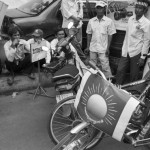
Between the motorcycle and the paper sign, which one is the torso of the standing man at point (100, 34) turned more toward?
the motorcycle

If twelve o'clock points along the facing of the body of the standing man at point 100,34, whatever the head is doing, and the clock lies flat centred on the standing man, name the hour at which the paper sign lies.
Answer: The paper sign is roughly at 2 o'clock from the standing man.

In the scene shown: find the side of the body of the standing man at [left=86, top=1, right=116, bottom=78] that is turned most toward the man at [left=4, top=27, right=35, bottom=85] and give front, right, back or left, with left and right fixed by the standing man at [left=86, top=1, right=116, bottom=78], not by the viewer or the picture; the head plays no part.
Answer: right

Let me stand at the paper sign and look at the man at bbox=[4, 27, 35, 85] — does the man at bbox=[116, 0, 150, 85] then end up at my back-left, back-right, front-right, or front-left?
back-right

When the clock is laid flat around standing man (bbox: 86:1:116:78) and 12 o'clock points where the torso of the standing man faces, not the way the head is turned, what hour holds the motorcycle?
The motorcycle is roughly at 12 o'clock from the standing man.

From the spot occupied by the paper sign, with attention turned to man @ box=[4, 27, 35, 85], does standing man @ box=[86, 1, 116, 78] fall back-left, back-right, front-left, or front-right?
back-right

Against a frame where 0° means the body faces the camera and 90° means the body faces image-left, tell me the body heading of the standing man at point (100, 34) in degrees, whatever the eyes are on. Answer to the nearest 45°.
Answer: approximately 0°
